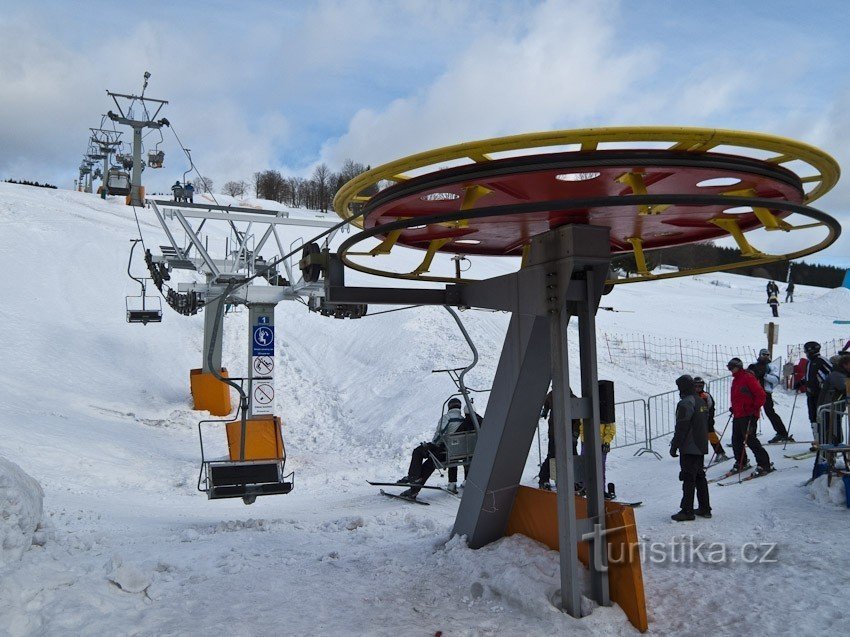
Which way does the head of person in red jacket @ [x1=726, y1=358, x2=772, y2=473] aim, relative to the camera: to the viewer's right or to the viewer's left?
to the viewer's left

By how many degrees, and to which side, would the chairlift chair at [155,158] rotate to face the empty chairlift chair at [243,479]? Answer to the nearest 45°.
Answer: approximately 180°

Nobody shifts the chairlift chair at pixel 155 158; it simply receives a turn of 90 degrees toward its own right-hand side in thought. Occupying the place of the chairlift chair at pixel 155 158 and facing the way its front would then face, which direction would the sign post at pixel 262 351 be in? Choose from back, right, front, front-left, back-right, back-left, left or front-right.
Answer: right

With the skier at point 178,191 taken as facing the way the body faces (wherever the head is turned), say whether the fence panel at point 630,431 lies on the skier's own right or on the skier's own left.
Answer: on the skier's own right

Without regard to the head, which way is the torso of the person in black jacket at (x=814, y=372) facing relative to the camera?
to the viewer's left

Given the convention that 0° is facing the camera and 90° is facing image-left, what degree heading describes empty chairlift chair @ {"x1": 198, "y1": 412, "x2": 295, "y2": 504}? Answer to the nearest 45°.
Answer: approximately 0°
